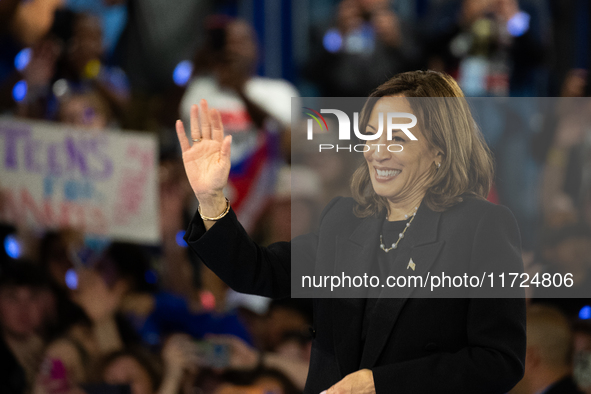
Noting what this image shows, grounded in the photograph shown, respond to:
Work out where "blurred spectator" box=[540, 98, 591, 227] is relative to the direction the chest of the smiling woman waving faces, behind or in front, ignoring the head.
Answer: behind

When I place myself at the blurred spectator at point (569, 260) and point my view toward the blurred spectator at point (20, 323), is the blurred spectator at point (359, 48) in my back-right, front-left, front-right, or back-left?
front-right

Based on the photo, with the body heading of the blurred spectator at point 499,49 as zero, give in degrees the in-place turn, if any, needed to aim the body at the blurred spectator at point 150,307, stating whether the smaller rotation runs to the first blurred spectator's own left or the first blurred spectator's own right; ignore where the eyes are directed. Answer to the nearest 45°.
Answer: approximately 90° to the first blurred spectator's own right

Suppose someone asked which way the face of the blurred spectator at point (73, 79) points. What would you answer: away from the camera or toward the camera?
toward the camera

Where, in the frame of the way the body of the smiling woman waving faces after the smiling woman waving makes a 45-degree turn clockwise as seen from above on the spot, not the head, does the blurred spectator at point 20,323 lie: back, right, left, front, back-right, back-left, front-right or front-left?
front-right

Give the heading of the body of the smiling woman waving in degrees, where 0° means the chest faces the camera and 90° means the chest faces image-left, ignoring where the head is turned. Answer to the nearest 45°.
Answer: approximately 45°

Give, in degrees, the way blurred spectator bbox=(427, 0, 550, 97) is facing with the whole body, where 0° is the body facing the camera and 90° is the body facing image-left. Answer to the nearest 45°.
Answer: approximately 0°

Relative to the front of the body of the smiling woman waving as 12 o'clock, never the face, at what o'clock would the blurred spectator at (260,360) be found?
The blurred spectator is roughly at 4 o'clock from the smiling woman waving.

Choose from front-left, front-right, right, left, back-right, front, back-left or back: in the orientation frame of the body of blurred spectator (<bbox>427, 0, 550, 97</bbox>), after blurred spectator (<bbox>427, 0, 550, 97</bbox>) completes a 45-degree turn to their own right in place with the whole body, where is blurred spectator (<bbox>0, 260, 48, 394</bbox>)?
front-right
